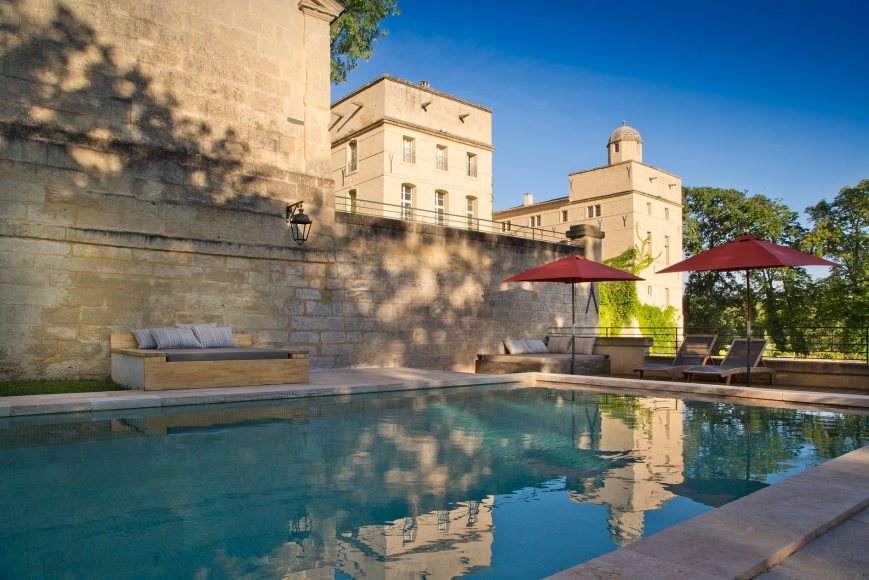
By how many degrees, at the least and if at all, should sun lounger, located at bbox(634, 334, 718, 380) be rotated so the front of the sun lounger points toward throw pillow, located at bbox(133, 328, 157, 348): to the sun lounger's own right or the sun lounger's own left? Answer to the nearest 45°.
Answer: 0° — it already faces it

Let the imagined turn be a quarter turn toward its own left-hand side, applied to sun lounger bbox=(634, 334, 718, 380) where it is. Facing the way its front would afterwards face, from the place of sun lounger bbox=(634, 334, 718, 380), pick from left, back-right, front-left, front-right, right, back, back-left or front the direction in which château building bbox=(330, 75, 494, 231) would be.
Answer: back

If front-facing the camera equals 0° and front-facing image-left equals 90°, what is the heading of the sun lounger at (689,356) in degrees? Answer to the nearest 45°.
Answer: approximately 45°

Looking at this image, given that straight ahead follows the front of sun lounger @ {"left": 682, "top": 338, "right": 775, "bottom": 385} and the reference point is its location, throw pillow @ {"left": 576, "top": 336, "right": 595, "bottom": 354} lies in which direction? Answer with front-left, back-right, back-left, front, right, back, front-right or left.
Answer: right

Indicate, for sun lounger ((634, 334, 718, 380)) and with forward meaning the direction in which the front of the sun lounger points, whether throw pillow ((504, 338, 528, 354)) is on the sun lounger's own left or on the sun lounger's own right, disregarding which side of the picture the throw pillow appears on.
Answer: on the sun lounger's own right

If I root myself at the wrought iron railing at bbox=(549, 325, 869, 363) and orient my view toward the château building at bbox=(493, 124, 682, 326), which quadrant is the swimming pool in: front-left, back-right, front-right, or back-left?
back-left

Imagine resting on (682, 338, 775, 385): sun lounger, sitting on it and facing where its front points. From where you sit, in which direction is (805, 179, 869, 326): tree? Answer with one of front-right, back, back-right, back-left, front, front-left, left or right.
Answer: back-right

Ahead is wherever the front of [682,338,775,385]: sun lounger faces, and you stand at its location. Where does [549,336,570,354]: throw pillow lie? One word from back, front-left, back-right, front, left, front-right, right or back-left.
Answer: right

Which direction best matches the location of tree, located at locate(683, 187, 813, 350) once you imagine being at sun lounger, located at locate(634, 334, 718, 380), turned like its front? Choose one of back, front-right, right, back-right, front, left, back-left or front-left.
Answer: back-right

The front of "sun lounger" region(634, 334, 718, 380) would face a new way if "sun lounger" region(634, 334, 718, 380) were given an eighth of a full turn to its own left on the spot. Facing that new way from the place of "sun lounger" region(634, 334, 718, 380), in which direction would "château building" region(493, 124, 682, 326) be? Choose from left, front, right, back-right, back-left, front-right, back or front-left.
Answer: back

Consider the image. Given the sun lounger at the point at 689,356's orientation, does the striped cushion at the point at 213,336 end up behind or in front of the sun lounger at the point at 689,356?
in front

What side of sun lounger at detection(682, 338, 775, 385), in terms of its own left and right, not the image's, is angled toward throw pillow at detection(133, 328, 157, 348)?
front

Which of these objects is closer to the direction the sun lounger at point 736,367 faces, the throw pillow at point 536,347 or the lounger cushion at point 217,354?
the lounger cushion

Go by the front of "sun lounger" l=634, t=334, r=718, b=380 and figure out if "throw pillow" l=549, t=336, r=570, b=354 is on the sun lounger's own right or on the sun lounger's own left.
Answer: on the sun lounger's own right

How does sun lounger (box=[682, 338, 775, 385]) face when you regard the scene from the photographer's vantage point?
facing the viewer and to the left of the viewer

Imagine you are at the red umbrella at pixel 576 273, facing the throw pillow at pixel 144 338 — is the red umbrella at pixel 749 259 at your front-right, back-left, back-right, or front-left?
back-left

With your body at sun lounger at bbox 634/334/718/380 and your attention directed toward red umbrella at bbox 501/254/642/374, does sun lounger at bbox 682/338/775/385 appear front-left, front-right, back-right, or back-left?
back-left

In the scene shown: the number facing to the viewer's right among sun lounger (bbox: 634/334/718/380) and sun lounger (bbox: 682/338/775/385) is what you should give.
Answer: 0

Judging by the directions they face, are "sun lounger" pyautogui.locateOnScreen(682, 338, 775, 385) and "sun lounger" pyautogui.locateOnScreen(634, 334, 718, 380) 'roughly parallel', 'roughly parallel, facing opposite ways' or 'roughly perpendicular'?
roughly parallel
